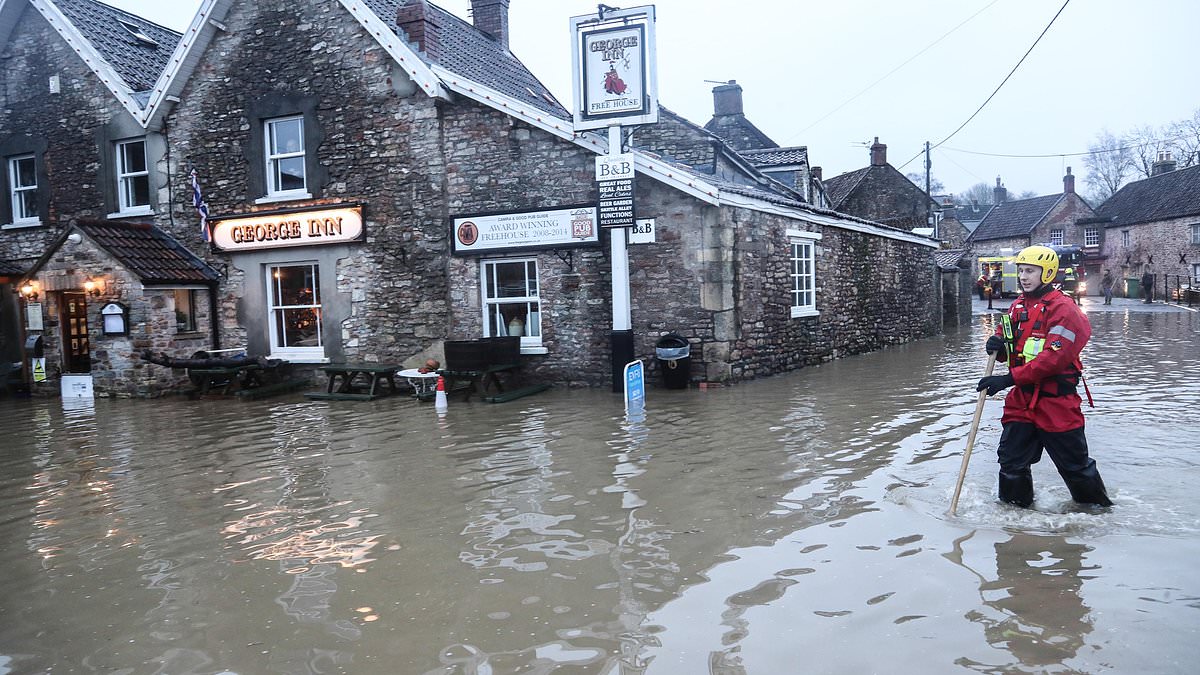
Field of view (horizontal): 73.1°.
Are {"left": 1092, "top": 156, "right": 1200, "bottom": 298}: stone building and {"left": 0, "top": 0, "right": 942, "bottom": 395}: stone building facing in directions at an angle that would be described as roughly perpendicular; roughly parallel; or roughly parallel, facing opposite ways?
roughly perpendicular

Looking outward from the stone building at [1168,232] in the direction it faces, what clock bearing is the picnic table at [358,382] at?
The picnic table is roughly at 11 o'clock from the stone building.

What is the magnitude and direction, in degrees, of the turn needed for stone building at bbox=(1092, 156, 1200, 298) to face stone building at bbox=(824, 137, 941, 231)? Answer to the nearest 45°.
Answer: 0° — it already faces it

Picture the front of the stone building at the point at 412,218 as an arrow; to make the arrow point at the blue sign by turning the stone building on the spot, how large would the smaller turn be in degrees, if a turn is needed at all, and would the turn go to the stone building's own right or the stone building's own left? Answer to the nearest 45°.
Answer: approximately 45° to the stone building's own left

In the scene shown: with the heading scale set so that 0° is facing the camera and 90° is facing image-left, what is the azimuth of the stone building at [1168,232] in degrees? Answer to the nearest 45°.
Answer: approximately 45°

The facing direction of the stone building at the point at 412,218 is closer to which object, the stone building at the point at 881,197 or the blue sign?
the blue sign

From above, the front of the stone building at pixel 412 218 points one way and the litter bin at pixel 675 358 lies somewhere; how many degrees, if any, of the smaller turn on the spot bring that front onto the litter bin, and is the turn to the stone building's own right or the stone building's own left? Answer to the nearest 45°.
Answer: approximately 45° to the stone building's own left

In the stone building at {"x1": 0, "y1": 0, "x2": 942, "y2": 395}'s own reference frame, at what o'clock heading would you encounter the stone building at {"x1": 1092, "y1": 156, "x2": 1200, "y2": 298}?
the stone building at {"x1": 1092, "y1": 156, "x2": 1200, "y2": 298} is roughly at 8 o'clock from the stone building at {"x1": 0, "y1": 0, "x2": 942, "y2": 395}.

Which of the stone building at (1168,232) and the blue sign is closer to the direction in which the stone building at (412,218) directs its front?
the blue sign
